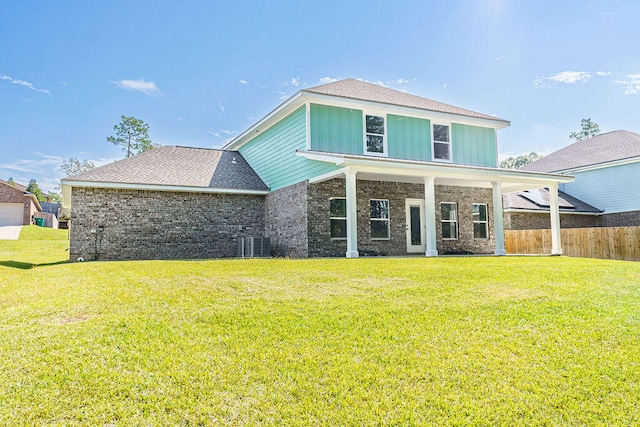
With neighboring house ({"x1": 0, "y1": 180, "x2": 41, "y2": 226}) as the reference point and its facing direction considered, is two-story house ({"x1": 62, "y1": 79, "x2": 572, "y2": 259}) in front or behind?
in front

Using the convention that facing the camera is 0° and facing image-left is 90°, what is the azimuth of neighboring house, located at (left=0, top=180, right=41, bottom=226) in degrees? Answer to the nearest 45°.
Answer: approximately 0°

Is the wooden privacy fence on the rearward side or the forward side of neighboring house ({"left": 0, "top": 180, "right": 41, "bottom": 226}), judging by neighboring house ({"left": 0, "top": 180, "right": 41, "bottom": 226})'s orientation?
on the forward side
